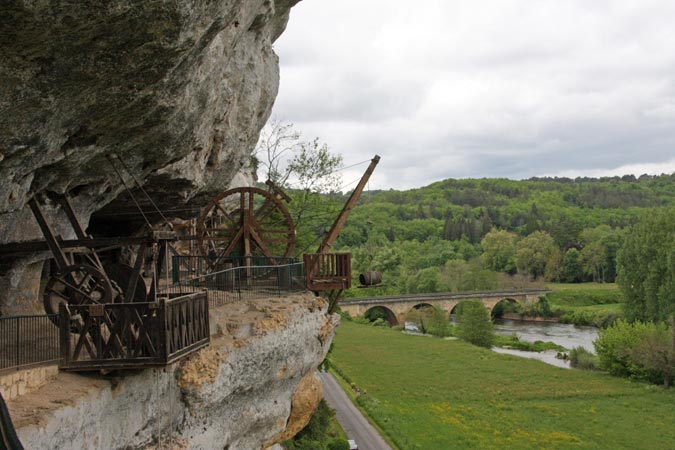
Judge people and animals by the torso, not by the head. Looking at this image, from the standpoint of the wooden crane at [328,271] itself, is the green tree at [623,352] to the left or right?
on its left

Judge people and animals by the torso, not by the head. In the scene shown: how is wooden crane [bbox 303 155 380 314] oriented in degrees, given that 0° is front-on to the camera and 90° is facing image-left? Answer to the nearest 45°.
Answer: approximately 270°

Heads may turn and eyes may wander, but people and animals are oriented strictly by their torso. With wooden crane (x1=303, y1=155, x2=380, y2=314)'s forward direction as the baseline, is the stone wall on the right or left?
on its right

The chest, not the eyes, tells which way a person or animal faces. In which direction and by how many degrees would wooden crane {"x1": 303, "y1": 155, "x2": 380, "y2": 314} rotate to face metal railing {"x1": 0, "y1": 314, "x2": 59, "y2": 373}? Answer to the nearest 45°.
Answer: approximately 135° to its right

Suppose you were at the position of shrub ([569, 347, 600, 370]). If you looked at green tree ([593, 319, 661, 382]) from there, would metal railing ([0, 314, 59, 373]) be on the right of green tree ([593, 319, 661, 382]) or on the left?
right

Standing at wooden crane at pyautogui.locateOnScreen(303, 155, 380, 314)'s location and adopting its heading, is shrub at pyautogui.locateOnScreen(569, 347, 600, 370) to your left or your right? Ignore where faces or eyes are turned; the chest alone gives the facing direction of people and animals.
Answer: on your left
